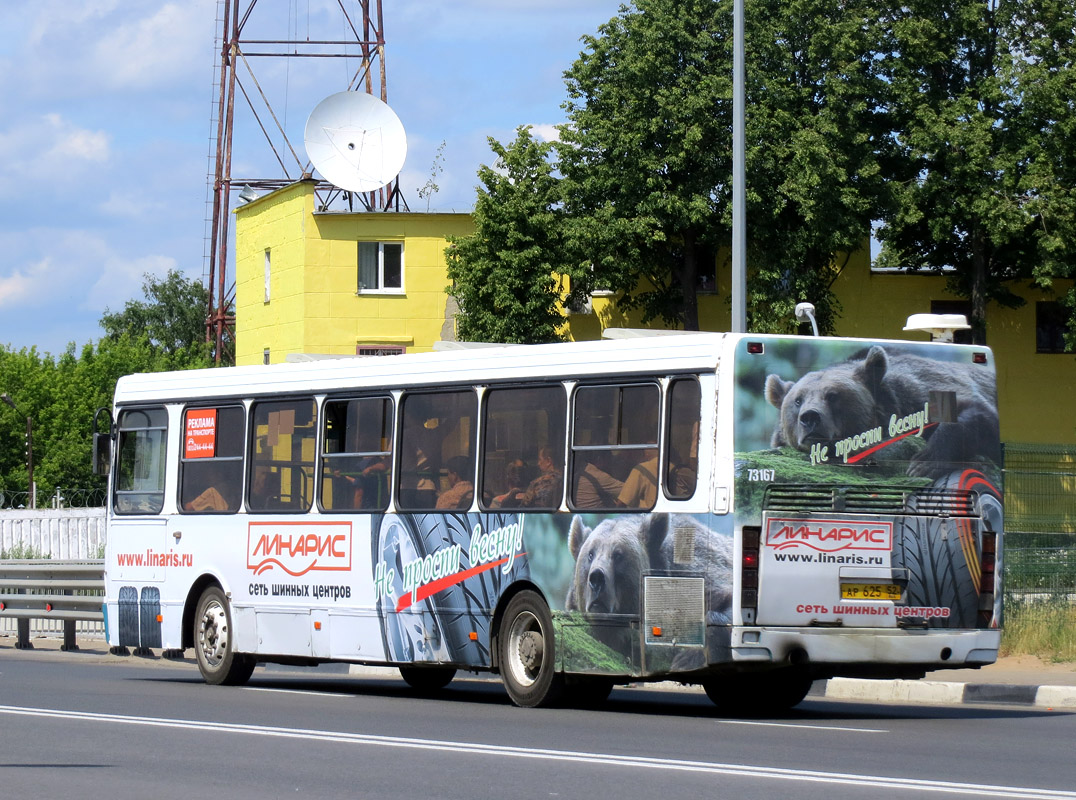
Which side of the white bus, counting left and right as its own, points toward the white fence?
front

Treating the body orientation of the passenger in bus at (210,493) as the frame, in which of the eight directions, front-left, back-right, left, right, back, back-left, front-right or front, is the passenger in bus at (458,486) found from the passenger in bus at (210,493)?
back

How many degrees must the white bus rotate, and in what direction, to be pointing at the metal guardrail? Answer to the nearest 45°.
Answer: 0° — it already faces it

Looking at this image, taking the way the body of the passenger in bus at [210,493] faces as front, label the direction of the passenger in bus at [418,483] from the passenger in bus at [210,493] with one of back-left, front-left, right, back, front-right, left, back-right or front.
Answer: back

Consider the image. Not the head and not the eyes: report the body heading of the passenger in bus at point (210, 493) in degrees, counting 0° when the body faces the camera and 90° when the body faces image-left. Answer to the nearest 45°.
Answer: approximately 135°

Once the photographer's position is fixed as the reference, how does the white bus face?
facing away from the viewer and to the left of the viewer

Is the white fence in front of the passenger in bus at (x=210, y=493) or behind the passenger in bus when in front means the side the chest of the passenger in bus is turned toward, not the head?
in front

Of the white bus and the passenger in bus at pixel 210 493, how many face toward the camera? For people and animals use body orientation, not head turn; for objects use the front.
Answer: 0

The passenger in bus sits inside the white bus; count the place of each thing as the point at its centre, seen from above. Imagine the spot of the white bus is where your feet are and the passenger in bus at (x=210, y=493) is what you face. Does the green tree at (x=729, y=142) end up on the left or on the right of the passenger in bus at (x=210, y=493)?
right

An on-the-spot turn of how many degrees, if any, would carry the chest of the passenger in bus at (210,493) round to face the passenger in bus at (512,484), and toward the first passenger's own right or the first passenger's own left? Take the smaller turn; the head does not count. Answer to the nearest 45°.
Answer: approximately 180°

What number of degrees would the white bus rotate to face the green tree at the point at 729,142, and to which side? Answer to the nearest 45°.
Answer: approximately 45° to its right

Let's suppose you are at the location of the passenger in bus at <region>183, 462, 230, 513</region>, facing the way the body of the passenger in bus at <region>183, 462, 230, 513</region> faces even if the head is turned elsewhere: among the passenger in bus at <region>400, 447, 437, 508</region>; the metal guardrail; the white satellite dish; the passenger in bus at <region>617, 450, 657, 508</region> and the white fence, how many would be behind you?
2

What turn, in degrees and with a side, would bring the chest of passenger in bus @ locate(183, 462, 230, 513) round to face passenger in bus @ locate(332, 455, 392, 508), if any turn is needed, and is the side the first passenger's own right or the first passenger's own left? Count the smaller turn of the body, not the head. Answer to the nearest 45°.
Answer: approximately 180°

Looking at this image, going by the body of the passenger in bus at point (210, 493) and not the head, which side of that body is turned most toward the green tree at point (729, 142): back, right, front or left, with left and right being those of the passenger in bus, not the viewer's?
right

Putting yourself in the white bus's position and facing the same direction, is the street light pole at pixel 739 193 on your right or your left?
on your right
